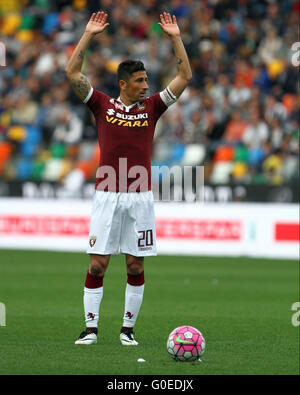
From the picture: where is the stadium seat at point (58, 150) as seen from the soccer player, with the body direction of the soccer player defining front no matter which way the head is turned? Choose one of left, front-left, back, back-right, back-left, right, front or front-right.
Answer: back

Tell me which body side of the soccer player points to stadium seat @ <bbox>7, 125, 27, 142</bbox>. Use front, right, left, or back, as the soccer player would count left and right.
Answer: back

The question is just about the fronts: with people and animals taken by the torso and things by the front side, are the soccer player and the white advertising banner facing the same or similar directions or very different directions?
same or similar directions

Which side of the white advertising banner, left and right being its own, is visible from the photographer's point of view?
front

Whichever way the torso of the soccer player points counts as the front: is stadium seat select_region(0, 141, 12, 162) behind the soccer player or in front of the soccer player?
behind

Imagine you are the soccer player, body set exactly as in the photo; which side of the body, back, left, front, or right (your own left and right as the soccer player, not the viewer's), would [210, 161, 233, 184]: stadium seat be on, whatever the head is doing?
back

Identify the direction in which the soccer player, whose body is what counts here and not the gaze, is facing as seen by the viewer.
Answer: toward the camera

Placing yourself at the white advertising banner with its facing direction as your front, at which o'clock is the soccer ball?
The soccer ball is roughly at 12 o'clock from the white advertising banner.

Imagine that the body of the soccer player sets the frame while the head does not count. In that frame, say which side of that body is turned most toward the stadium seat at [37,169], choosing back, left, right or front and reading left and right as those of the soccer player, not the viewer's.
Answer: back

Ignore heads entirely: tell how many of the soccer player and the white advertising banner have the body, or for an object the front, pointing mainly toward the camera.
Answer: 2

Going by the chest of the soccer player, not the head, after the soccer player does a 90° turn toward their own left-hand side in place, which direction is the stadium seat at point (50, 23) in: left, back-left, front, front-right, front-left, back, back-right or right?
left

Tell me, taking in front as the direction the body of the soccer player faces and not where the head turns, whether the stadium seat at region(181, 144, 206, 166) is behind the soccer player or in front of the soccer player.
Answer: behind
